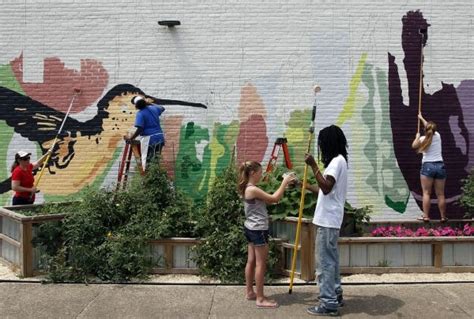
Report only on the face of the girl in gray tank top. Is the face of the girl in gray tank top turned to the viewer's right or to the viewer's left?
to the viewer's right

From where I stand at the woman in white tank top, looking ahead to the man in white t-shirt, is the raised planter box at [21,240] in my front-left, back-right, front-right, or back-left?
front-right

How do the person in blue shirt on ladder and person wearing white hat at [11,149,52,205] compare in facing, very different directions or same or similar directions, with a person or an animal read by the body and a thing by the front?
very different directions

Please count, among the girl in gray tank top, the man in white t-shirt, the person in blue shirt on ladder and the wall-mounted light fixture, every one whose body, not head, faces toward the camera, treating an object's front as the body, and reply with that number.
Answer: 1

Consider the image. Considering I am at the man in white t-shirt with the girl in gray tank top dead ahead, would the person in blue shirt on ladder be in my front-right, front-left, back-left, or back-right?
front-right

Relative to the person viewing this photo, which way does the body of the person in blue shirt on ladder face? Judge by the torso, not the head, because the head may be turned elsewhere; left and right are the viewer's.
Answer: facing away from the viewer and to the left of the viewer

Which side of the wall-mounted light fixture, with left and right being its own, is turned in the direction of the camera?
front

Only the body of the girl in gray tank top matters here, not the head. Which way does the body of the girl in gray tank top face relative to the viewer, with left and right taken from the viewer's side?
facing to the right of the viewer

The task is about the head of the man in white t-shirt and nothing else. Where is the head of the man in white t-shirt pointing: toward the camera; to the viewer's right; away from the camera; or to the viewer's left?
to the viewer's left

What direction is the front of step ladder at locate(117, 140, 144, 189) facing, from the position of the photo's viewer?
facing the viewer and to the left of the viewer

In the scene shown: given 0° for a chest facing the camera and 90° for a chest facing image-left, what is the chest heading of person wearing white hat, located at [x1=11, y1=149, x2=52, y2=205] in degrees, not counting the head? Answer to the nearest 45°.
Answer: approximately 315°

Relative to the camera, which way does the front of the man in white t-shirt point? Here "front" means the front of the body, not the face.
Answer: to the viewer's left

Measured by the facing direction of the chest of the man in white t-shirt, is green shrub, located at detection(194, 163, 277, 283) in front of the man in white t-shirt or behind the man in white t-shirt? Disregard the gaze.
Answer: in front

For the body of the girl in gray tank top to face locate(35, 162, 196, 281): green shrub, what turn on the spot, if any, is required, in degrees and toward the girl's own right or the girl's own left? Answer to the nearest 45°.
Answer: approximately 135° to the girl's own left
